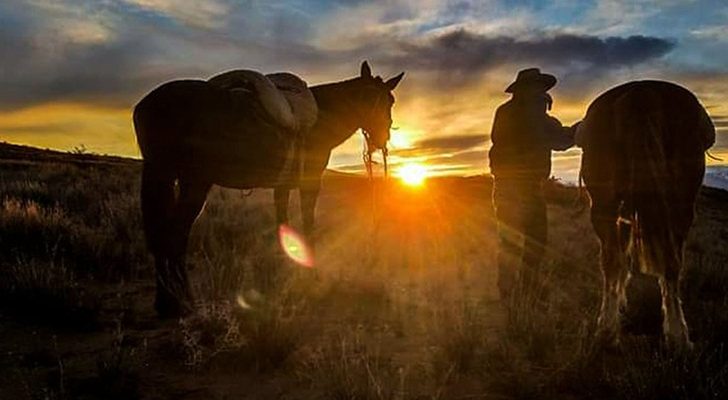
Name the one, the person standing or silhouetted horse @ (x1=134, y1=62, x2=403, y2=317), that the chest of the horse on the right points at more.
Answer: the person standing

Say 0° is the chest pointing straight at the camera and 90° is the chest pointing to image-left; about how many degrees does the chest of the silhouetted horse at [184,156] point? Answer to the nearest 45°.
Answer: approximately 225°

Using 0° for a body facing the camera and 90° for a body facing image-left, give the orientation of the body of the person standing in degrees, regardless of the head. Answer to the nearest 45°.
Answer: approximately 270°

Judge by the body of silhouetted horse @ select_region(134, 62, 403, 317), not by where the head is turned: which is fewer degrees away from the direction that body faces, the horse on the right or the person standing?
the person standing

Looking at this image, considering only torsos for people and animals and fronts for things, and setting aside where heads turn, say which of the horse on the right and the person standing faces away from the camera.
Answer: the horse on the right

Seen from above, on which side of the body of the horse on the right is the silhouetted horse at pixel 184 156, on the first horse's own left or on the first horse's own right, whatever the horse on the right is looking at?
on the first horse's own left

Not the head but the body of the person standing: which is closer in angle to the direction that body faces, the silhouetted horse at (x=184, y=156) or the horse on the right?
the horse on the right

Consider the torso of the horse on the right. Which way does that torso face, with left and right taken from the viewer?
facing away from the viewer

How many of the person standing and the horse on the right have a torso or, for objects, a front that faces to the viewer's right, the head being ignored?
1

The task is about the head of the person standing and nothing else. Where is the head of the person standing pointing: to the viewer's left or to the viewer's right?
to the viewer's right

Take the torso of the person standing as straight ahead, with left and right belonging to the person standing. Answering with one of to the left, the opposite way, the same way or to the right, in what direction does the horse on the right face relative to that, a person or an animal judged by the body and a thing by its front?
to the left
